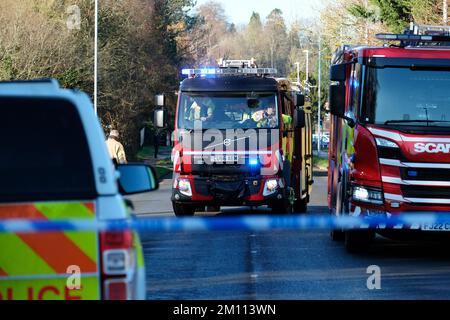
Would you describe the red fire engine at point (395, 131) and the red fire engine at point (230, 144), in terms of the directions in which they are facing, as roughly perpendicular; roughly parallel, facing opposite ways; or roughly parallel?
roughly parallel

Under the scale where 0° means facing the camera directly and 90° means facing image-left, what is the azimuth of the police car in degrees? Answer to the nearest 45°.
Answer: approximately 180°

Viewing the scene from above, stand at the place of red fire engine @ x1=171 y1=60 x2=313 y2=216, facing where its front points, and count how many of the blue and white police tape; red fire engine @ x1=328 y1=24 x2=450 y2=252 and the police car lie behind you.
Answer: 0

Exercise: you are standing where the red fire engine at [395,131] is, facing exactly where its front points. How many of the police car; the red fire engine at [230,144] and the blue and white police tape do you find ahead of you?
2

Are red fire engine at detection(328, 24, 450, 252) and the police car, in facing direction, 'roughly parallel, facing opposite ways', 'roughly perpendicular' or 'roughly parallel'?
roughly parallel, facing opposite ways

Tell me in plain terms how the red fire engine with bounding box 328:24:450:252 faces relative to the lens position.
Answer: facing the viewer

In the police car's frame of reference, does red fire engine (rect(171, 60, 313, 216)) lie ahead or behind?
ahead

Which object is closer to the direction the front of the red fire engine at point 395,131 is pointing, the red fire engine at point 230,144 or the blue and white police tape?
the blue and white police tape

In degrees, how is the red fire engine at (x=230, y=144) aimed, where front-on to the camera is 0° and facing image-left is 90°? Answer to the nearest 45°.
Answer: approximately 0°

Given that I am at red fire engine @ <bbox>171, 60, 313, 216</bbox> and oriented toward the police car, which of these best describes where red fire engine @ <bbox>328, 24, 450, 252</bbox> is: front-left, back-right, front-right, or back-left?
front-left

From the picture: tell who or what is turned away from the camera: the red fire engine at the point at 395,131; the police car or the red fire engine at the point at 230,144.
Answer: the police car

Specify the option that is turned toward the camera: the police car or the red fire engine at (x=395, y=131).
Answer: the red fire engine

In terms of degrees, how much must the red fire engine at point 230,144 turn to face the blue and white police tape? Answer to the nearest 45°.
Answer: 0° — it already faces it

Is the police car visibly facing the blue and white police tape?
no

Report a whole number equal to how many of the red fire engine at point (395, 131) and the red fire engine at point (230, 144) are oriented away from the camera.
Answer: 0

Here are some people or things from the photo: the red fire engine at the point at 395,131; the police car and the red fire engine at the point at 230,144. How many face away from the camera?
1

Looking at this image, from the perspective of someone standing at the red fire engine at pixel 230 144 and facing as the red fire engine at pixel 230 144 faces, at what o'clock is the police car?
The police car is roughly at 12 o'clock from the red fire engine.
